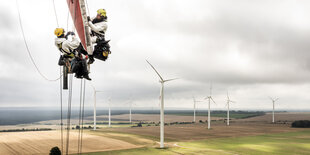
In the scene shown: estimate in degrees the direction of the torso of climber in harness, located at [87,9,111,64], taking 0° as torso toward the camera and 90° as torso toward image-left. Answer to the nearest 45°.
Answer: approximately 90°
